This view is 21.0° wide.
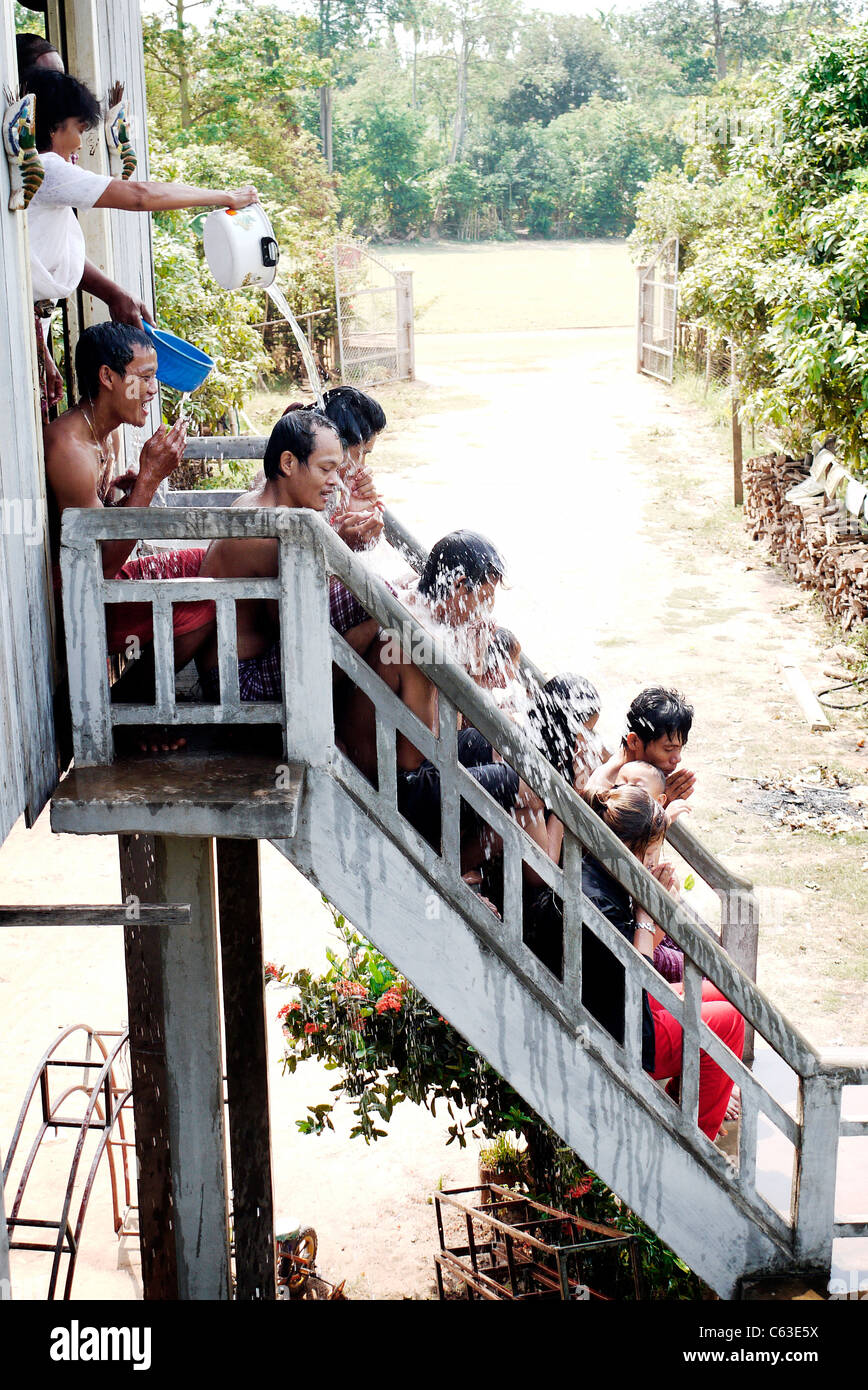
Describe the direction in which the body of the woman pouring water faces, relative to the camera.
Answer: to the viewer's right

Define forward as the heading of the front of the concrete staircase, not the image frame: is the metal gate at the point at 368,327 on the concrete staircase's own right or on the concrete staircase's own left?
on the concrete staircase's own left

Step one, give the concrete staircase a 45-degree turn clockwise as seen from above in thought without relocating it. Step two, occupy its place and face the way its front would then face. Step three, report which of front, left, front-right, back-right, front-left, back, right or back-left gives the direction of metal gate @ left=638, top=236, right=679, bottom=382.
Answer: back-left

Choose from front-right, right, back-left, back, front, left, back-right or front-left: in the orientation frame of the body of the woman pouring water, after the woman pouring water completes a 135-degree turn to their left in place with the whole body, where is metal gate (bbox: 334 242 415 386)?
front-right

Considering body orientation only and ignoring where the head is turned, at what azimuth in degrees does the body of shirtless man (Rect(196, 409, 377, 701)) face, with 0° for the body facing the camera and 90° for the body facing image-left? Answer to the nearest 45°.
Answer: approximately 270°

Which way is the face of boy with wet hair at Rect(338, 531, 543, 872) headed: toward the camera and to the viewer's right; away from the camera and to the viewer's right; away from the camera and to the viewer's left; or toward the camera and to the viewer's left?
toward the camera and to the viewer's right

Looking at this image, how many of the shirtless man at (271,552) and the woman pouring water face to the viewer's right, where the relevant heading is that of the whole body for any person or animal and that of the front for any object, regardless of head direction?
2

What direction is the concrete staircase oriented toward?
to the viewer's right

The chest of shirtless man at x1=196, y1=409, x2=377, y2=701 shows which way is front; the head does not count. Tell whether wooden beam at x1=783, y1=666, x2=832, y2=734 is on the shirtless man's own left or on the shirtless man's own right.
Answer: on the shirtless man's own left

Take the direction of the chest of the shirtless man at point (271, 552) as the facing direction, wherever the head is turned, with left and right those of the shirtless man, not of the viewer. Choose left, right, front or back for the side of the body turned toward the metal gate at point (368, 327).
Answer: left
